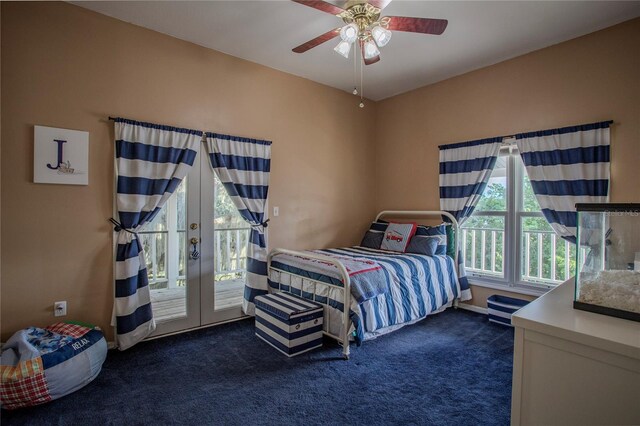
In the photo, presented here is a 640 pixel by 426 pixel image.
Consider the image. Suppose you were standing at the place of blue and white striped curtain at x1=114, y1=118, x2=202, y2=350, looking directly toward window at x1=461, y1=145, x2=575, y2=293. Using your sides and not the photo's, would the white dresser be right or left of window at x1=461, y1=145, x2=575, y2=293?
right

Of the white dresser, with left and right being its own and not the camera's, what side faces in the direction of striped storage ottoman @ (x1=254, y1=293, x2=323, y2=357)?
front

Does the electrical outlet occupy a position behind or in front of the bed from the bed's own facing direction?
in front

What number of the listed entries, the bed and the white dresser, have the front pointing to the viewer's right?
0

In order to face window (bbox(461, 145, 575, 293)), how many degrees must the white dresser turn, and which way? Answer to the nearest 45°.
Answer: approximately 45° to its right

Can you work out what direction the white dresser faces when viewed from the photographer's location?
facing away from the viewer and to the left of the viewer

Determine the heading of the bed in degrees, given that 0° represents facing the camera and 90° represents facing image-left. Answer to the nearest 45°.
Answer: approximately 45°

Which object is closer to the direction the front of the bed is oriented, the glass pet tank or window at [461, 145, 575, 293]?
the glass pet tank

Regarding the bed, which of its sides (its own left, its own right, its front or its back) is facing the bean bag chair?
front

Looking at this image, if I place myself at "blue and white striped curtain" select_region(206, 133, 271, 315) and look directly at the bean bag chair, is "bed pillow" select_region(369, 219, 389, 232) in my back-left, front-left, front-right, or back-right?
back-left

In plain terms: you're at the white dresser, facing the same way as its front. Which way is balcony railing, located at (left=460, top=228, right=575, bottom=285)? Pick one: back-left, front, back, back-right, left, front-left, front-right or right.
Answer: front-right

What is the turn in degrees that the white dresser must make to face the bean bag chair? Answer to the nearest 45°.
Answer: approximately 45° to its left

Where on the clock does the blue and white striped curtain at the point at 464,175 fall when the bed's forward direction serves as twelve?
The blue and white striped curtain is roughly at 6 o'clock from the bed.

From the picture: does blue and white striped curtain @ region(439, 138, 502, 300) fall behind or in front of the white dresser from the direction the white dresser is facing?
in front
